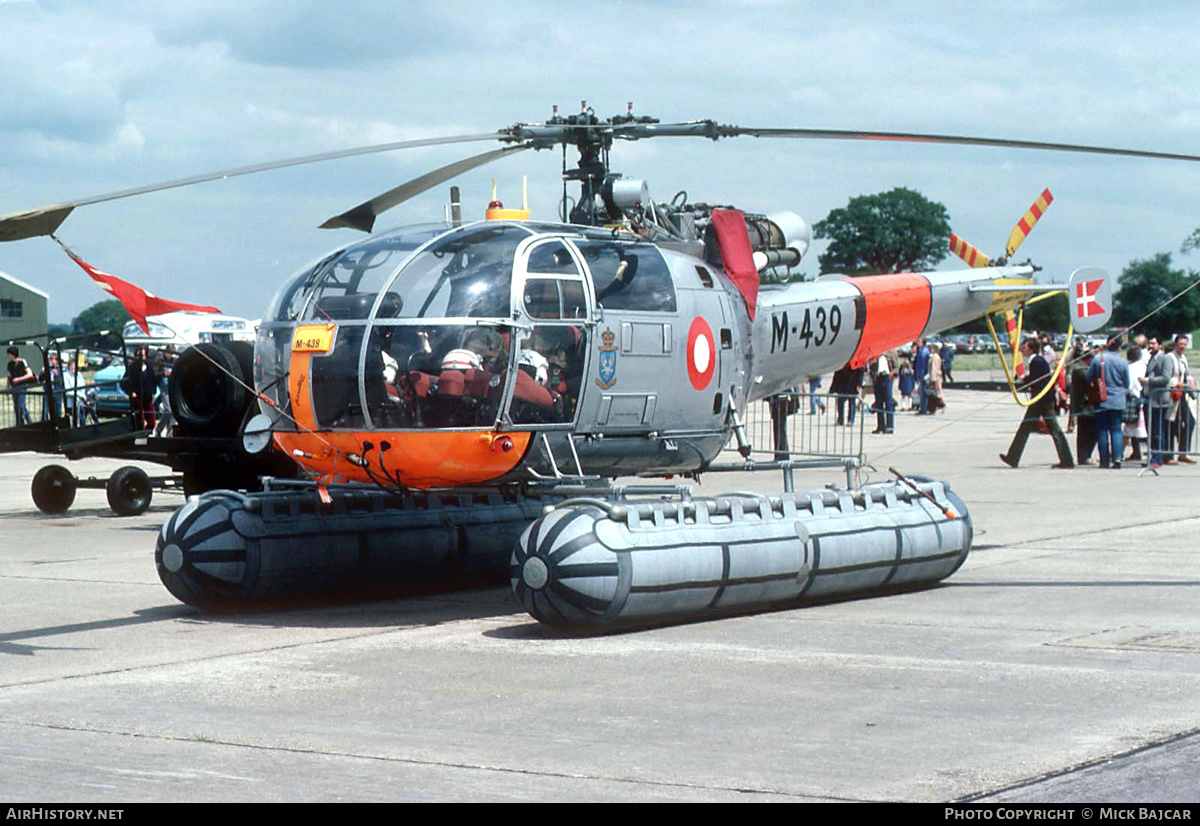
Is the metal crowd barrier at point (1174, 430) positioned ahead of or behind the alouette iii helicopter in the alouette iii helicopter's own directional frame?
behind

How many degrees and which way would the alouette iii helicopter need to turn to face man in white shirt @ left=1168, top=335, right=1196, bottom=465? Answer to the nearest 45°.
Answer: approximately 180°

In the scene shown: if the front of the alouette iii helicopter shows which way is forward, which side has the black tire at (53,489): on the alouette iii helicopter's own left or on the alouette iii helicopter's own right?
on the alouette iii helicopter's own right

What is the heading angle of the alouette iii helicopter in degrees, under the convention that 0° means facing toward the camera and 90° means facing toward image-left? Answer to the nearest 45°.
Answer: approximately 45°

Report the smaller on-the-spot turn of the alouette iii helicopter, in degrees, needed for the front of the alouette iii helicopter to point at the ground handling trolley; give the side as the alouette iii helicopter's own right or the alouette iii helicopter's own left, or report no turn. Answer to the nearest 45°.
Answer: approximately 90° to the alouette iii helicopter's own right

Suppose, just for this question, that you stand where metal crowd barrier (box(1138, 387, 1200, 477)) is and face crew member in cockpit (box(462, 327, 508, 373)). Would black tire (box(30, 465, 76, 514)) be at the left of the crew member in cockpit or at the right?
right
